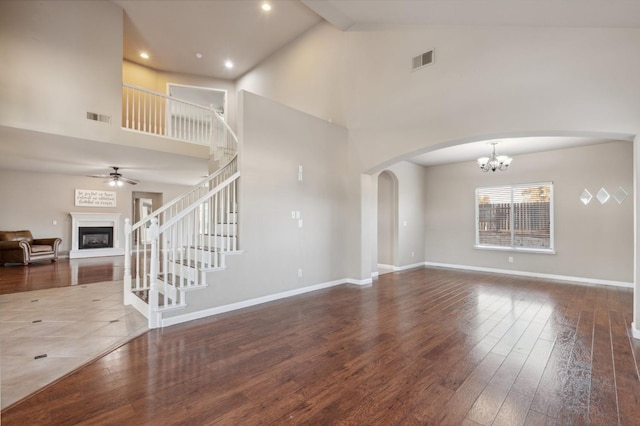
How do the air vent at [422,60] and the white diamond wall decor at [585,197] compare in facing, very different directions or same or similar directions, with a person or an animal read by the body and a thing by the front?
same or similar directions

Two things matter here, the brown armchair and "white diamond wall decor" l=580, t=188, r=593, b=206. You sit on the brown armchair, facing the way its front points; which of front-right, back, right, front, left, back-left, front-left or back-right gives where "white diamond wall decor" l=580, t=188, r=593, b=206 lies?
front

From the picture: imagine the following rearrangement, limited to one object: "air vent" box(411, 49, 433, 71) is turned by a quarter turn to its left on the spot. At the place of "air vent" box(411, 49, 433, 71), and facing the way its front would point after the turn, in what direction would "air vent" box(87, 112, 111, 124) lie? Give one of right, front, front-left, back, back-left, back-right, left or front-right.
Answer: back-right

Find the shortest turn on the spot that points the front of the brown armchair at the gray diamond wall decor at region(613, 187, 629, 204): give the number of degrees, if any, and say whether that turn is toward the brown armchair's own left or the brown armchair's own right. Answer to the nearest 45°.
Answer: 0° — it already faces it

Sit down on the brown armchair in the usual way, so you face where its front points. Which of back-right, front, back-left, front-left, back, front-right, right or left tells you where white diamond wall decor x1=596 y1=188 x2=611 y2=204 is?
front

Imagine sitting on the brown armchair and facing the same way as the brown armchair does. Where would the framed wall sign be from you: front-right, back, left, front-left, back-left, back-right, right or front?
left

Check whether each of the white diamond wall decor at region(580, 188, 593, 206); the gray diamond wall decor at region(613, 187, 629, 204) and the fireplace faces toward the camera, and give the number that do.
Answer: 3

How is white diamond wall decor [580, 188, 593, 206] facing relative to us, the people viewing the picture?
facing the viewer

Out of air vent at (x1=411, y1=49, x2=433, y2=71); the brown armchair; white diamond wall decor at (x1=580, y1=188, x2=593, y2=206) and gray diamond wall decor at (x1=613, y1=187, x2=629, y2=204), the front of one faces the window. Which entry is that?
the brown armchair

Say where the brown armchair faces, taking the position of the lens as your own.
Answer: facing the viewer and to the right of the viewer

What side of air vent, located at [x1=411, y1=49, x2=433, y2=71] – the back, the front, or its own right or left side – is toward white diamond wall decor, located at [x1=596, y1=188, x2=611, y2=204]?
back

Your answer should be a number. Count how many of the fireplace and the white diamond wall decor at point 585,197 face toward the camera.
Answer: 2

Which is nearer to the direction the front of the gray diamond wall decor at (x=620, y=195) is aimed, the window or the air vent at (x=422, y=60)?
the air vent

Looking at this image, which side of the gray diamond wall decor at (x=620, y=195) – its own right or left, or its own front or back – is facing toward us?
front

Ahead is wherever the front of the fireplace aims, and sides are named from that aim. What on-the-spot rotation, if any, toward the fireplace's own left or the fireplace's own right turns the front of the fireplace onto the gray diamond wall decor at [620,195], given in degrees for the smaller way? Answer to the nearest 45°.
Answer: approximately 45° to the fireplace's own left

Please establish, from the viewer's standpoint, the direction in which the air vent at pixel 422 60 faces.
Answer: facing the viewer and to the left of the viewer

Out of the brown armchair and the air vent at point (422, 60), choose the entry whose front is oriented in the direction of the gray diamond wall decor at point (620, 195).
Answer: the brown armchair
